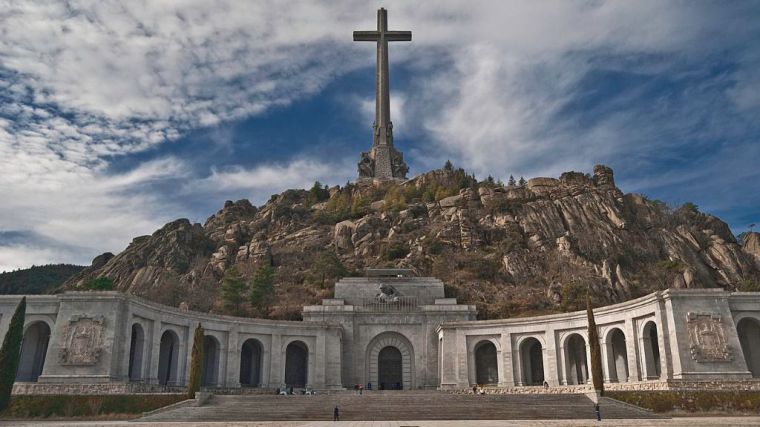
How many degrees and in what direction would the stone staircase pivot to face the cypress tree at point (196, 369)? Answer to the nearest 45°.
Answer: approximately 90° to its right

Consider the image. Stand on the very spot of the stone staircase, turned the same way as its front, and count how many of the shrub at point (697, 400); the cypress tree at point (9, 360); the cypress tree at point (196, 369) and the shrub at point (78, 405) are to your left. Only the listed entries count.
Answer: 1

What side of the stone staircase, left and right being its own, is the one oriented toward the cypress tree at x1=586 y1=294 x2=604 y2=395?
left

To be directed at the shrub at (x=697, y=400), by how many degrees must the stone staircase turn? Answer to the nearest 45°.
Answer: approximately 90° to its left

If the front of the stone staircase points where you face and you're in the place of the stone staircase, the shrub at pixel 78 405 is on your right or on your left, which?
on your right

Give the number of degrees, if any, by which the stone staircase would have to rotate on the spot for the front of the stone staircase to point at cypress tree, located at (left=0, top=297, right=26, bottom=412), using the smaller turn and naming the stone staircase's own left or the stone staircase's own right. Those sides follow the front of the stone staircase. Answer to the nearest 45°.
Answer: approximately 90° to the stone staircase's own right

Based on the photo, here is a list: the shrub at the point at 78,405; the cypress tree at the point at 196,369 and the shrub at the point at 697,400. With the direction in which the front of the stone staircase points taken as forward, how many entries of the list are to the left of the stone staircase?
1

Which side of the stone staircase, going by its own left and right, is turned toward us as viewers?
front
